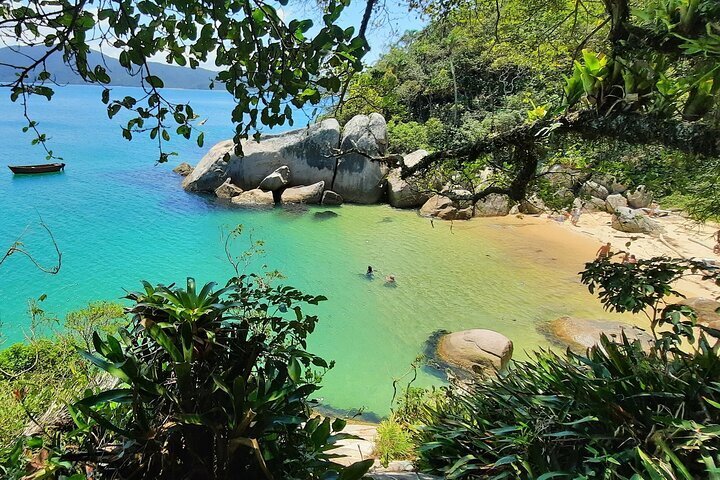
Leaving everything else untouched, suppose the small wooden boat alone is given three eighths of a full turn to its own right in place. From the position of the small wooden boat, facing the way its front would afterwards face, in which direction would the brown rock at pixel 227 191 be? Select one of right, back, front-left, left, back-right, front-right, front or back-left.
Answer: right

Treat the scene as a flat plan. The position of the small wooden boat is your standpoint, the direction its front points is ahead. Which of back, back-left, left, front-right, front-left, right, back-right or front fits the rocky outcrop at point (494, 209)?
back-left

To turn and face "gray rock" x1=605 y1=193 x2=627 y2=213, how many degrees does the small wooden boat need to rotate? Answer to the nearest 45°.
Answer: approximately 135° to its left

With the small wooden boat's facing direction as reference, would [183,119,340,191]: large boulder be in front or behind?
behind

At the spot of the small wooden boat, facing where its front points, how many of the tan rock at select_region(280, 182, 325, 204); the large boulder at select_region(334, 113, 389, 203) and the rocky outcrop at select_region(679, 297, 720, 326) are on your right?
0

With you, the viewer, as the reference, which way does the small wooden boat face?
facing to the left of the viewer

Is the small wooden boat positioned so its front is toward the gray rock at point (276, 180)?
no

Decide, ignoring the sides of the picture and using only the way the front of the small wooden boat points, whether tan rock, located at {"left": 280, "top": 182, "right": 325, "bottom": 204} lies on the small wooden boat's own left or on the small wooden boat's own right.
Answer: on the small wooden boat's own left

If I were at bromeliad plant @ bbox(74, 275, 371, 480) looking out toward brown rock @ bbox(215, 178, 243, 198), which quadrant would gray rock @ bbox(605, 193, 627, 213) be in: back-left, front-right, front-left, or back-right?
front-right

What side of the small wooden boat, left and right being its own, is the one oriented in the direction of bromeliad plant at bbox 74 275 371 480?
left

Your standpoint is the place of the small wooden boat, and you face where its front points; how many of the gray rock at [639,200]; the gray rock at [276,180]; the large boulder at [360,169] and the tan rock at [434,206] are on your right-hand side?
0

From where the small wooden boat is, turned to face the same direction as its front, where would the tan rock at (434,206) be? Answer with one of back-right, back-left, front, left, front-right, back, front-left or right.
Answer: back-left

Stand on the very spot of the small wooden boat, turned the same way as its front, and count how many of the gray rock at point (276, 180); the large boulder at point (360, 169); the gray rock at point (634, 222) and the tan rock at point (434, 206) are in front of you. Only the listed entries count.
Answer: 0

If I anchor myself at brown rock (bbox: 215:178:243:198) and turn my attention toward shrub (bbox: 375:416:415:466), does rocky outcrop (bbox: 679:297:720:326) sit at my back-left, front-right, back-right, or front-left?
front-left

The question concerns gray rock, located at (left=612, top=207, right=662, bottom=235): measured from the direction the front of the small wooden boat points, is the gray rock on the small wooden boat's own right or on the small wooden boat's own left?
on the small wooden boat's own left

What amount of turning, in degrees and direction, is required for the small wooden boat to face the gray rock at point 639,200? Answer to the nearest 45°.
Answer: approximately 135° to its left

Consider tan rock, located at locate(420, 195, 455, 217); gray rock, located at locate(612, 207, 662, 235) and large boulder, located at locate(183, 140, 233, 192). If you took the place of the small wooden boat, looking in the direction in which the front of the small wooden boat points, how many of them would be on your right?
0

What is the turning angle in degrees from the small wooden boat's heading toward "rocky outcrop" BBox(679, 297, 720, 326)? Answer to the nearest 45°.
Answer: approximately 135° to its left
